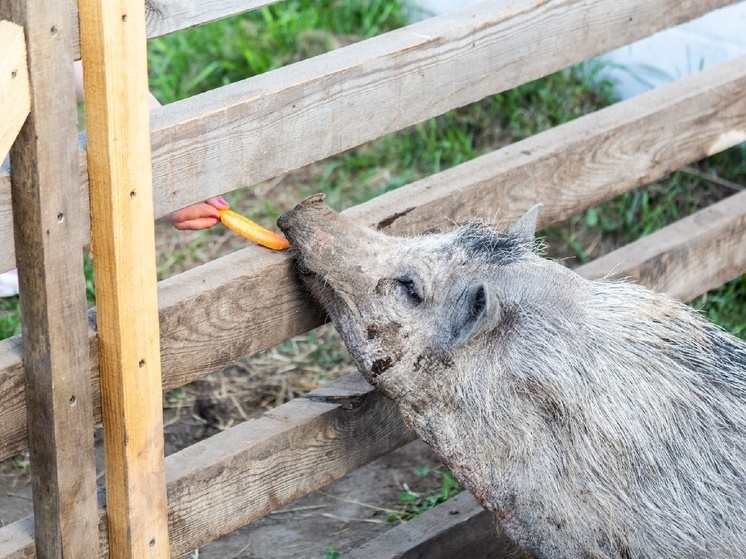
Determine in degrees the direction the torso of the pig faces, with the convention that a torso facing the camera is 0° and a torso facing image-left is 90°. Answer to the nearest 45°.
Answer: approximately 90°
